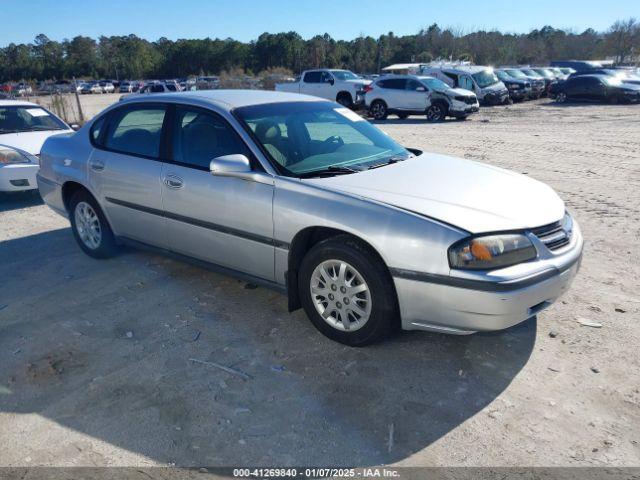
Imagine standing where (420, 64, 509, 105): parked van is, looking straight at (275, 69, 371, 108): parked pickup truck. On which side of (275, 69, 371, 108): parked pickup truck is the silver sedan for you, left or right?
left

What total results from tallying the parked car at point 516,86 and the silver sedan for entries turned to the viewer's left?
0

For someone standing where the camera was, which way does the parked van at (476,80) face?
facing the viewer and to the right of the viewer

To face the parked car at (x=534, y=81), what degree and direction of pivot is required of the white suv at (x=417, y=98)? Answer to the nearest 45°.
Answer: approximately 90° to its left

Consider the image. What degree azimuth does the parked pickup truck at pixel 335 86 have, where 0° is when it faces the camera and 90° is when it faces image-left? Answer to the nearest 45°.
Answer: approximately 315°

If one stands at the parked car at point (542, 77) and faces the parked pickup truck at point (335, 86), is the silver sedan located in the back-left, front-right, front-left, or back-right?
front-left

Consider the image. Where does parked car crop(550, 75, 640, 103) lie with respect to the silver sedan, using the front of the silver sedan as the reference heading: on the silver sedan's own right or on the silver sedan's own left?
on the silver sedan's own left

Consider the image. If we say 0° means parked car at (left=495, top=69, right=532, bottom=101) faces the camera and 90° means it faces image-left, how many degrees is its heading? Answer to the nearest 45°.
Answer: approximately 315°

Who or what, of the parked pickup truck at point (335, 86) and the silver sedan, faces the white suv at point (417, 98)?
the parked pickup truck

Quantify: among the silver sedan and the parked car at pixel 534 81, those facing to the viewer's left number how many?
0

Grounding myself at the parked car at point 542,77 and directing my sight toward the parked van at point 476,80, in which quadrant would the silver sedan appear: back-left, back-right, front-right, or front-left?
front-left

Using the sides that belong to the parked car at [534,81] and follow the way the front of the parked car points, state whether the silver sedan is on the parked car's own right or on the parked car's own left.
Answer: on the parked car's own right

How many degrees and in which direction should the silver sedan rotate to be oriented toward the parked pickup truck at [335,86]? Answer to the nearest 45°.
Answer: approximately 135° to its left
